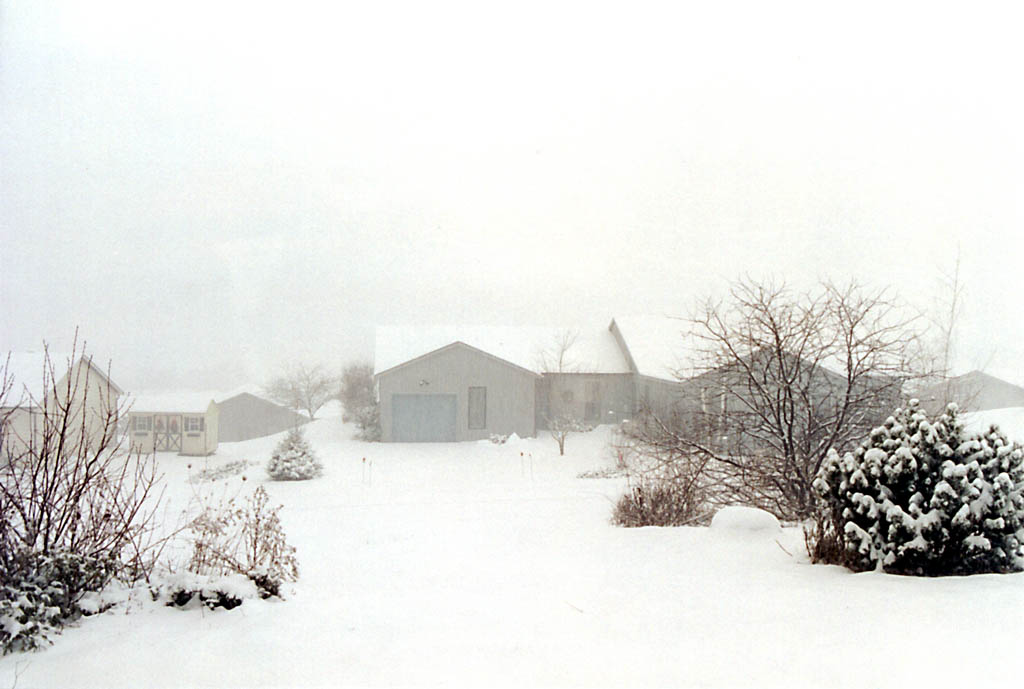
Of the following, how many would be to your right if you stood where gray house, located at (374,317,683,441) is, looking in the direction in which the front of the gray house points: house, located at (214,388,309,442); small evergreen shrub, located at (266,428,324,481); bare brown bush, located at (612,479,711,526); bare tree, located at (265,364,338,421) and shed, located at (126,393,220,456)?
4

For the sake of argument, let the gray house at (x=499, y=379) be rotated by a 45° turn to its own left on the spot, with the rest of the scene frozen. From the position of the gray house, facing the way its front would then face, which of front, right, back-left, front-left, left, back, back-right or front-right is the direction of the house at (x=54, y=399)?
back-right

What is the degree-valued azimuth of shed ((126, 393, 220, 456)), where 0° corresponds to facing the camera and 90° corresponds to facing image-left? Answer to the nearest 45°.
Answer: approximately 0°

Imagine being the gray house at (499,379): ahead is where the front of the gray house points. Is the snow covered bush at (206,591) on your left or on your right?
on your right

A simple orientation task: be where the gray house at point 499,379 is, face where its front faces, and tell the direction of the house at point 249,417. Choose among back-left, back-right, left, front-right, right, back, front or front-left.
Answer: right

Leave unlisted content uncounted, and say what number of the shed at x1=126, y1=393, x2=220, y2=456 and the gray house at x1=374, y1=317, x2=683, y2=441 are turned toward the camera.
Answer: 2

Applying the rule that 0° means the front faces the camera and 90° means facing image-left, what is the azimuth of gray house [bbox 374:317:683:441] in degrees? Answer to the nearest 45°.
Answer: approximately 0°

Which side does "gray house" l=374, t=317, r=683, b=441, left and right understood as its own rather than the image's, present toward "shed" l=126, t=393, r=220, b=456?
right
